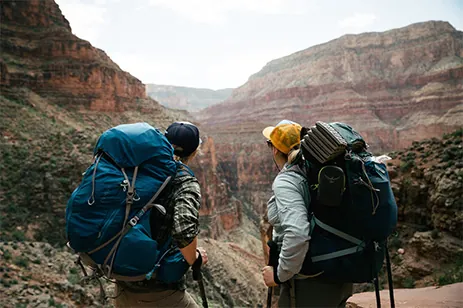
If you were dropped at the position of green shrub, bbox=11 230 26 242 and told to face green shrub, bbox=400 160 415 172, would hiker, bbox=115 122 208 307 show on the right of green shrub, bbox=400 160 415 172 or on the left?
right

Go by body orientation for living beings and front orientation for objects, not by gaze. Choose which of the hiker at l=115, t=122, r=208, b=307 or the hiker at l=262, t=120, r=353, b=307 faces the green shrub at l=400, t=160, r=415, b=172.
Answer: the hiker at l=115, t=122, r=208, b=307

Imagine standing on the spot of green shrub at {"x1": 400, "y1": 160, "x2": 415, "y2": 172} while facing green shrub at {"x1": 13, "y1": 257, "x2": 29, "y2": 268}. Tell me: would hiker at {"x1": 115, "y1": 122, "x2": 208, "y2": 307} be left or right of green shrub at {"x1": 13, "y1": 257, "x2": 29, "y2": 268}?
left

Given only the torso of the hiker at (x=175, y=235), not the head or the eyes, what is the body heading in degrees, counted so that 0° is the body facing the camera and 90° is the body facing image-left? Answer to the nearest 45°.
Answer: approximately 225°

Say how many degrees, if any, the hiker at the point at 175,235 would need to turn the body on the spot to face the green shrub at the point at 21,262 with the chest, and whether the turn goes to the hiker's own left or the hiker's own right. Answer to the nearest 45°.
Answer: approximately 90° to the hiker's own left

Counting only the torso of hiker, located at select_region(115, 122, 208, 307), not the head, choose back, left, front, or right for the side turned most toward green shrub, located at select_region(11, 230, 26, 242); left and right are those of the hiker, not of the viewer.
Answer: left

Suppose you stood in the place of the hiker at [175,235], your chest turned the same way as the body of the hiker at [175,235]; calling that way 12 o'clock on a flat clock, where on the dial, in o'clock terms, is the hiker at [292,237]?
the hiker at [292,237] is roughly at 2 o'clock from the hiker at [175,235].
